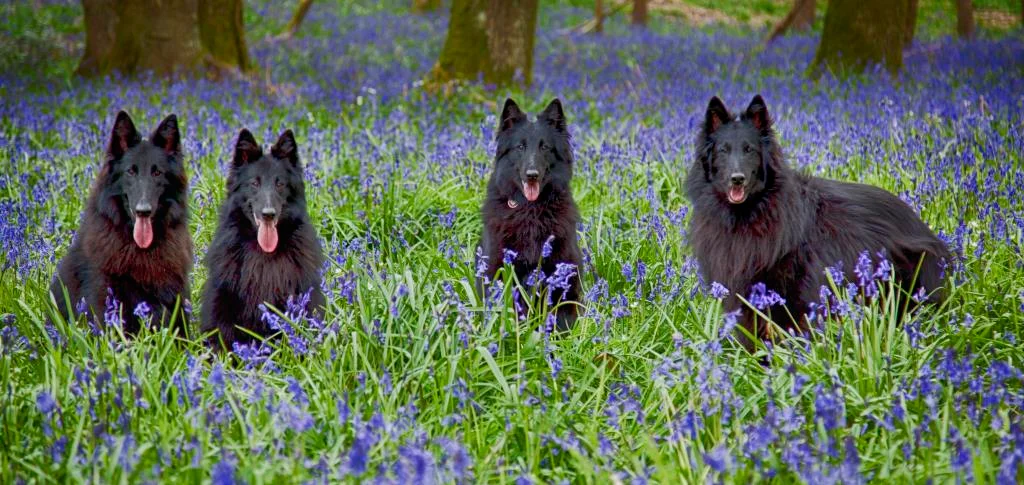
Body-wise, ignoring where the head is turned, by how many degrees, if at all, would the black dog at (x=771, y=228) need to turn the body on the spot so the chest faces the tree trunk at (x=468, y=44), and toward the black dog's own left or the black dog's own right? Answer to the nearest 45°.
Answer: approximately 90° to the black dog's own right

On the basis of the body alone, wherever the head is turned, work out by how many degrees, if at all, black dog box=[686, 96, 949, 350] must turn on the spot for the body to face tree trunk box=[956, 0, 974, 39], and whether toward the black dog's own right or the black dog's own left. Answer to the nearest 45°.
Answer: approximately 135° to the black dog's own right

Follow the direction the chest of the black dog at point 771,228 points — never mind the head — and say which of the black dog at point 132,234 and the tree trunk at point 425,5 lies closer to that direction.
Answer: the black dog

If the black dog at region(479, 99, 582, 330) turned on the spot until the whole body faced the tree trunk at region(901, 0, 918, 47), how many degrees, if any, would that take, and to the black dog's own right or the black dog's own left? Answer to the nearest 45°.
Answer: approximately 135° to the black dog's own left

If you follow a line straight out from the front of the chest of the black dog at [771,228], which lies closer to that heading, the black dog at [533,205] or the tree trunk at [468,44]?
the black dog

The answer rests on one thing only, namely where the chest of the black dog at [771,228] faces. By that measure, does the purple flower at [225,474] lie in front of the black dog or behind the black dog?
in front

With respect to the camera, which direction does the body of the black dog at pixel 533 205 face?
toward the camera

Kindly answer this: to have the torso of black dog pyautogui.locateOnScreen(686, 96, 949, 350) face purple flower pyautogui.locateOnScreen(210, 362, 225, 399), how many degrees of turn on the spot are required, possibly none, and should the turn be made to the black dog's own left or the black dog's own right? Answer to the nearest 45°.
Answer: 0° — it already faces it

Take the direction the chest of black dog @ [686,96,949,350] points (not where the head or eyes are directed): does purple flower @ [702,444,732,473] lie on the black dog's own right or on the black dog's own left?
on the black dog's own left

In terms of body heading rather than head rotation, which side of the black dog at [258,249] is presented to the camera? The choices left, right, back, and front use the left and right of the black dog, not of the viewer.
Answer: front

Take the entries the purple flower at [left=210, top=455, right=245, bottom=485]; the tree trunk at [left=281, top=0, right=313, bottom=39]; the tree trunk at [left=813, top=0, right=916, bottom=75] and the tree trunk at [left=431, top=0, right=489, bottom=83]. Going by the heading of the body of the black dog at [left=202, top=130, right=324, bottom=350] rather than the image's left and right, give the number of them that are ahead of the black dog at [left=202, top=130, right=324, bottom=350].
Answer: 1

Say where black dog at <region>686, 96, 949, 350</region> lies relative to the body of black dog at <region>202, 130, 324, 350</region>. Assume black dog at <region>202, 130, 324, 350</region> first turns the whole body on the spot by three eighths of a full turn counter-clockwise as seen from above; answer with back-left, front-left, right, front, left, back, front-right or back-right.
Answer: front-right

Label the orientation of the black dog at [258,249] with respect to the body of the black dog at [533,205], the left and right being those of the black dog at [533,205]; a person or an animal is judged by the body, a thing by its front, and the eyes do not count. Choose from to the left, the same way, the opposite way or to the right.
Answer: the same way

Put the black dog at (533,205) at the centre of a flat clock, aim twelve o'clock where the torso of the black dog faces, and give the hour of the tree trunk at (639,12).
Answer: The tree trunk is roughly at 6 o'clock from the black dog.

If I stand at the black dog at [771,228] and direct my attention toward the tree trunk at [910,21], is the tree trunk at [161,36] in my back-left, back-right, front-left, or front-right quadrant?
front-left

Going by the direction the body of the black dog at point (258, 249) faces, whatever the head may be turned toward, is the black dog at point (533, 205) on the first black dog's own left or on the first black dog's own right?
on the first black dog's own left

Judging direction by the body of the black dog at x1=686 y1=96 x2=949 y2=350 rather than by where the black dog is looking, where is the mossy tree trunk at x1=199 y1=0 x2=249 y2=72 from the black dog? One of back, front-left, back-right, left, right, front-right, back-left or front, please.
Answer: right

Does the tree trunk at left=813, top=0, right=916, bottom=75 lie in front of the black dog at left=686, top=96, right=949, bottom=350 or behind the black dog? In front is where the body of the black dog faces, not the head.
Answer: behind

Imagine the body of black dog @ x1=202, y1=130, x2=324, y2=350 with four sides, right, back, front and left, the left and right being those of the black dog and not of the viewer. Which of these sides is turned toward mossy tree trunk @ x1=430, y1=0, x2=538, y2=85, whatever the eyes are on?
back
